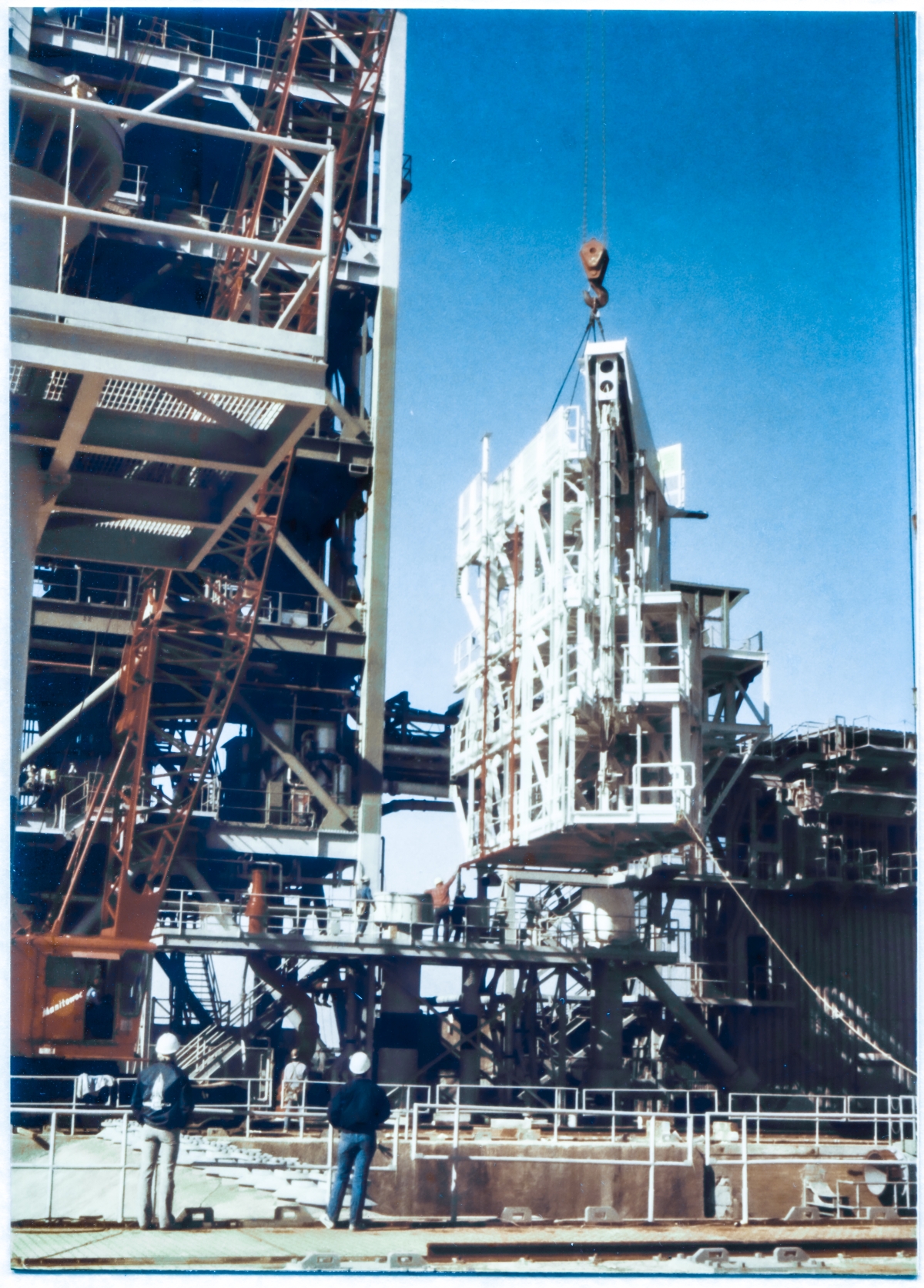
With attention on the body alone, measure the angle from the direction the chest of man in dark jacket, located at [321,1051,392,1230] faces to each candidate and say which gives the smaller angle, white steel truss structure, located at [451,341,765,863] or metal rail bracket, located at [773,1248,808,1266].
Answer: the white steel truss structure

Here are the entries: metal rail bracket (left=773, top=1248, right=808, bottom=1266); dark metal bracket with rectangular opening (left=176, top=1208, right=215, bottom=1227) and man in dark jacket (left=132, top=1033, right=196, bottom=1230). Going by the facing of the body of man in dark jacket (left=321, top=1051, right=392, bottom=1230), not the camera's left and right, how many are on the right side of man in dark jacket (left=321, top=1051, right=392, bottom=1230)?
1

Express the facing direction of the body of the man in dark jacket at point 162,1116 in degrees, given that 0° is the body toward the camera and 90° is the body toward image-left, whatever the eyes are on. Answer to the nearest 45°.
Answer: approximately 180°

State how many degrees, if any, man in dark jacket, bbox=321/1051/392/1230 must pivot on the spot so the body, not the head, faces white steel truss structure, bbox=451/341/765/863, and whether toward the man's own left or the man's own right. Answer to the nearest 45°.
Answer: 0° — they already face it

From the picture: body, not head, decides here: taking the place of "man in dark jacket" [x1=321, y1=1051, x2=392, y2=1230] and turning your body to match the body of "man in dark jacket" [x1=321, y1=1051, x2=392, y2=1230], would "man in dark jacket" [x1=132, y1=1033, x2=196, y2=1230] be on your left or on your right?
on your left

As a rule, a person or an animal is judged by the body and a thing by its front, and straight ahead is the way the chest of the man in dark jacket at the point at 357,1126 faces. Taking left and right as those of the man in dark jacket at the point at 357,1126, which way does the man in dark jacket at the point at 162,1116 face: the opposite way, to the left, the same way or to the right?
the same way

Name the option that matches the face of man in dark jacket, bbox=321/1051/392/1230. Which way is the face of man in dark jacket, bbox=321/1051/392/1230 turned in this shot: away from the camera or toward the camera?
away from the camera

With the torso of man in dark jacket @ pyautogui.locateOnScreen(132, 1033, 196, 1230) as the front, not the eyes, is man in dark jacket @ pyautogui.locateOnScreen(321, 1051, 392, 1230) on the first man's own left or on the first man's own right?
on the first man's own right

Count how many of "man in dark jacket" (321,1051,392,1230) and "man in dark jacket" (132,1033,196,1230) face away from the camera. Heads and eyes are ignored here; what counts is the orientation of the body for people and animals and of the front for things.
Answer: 2

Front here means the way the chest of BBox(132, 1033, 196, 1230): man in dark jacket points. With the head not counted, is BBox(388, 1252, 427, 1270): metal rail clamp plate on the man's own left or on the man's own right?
on the man's own right

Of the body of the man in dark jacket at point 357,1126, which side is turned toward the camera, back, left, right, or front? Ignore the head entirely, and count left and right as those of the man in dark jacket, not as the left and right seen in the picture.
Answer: back

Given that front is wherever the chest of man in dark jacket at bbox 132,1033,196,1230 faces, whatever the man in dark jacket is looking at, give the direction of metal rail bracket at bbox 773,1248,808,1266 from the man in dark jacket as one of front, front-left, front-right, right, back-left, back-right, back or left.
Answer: right

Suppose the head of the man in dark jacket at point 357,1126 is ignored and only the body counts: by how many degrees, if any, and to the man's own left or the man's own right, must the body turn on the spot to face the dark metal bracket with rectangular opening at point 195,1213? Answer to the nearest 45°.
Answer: approximately 90° to the man's own left
